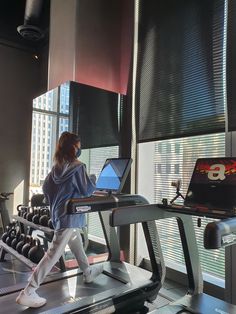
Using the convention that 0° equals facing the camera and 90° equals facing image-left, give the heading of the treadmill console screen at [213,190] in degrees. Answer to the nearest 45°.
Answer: approximately 45°

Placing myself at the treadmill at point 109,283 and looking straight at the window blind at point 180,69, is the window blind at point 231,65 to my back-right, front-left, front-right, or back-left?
front-right

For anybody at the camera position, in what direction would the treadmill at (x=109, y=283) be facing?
facing away from the viewer and to the right of the viewer

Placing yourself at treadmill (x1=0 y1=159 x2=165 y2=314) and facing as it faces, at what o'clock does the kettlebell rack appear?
The kettlebell rack is roughly at 9 o'clock from the treadmill.

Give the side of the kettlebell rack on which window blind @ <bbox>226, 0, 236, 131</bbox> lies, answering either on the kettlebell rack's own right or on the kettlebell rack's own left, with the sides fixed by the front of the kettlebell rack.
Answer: on the kettlebell rack's own left

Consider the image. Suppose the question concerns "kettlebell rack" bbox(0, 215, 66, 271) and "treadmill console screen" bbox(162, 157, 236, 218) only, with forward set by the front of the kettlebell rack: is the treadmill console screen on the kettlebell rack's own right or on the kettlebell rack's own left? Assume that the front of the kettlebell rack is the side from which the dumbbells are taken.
on the kettlebell rack's own left

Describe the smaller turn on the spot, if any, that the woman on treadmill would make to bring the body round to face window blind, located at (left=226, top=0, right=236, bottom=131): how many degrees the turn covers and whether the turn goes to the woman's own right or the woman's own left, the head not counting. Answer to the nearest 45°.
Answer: approximately 45° to the woman's own right

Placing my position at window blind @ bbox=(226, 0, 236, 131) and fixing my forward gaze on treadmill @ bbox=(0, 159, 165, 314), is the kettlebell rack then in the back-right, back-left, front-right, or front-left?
front-right

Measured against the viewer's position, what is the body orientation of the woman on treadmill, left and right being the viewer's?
facing away from the viewer and to the right of the viewer
